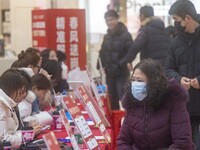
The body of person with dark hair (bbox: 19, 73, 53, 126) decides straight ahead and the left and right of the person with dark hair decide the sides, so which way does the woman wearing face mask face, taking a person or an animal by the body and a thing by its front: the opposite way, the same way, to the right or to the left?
to the right

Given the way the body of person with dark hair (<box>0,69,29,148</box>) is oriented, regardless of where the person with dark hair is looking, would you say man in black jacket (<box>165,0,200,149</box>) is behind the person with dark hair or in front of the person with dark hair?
in front

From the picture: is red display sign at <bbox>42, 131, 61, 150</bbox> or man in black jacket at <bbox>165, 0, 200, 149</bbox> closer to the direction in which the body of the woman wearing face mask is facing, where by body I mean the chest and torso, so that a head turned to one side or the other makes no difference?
the red display sign

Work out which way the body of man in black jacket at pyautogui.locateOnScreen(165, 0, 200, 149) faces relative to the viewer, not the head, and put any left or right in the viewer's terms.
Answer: facing the viewer and to the left of the viewer

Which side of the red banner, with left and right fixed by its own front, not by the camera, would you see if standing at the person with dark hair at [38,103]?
front

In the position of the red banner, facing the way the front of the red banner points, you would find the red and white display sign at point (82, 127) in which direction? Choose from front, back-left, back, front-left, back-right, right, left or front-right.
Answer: front

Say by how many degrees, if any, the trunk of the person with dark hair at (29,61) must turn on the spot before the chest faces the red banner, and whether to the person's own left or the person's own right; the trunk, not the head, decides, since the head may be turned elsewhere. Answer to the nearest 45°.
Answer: approximately 90° to the person's own left

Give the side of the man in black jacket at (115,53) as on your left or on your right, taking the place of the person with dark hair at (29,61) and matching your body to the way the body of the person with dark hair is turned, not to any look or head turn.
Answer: on your left

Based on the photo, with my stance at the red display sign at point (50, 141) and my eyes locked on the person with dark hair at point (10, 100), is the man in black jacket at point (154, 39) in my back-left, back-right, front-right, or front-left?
front-right

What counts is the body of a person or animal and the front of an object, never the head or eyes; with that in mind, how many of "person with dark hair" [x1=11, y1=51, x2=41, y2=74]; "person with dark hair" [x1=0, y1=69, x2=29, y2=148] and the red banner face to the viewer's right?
2

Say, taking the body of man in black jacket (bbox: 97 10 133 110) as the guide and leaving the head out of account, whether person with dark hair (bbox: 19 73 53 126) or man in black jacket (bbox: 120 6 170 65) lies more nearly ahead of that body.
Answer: the person with dark hair

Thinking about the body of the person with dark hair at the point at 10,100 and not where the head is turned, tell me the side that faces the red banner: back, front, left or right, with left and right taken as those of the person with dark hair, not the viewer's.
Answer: left

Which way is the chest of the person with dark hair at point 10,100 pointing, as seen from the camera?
to the viewer's right

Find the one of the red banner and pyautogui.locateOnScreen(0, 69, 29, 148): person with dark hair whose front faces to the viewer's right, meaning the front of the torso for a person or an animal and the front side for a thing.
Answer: the person with dark hair
